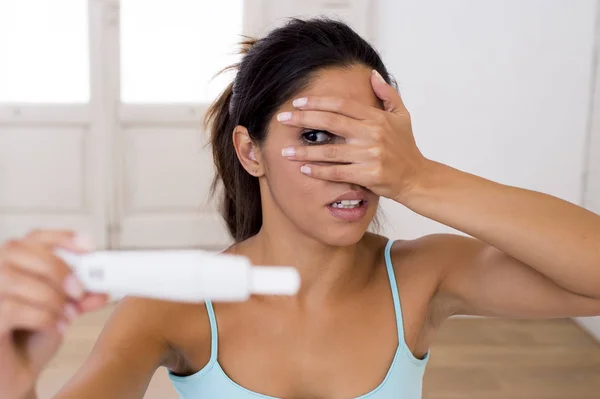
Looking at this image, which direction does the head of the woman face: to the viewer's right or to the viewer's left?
to the viewer's right

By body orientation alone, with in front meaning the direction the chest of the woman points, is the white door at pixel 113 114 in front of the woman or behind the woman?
behind

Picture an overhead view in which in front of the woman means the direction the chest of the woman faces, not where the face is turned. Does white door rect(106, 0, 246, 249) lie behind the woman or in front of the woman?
behind

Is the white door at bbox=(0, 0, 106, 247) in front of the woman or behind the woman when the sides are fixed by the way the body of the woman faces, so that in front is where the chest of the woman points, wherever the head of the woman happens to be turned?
behind

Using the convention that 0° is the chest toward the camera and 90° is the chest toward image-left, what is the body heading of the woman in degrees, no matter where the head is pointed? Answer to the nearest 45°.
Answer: approximately 0°

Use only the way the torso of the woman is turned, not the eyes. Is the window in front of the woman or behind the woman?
behind
